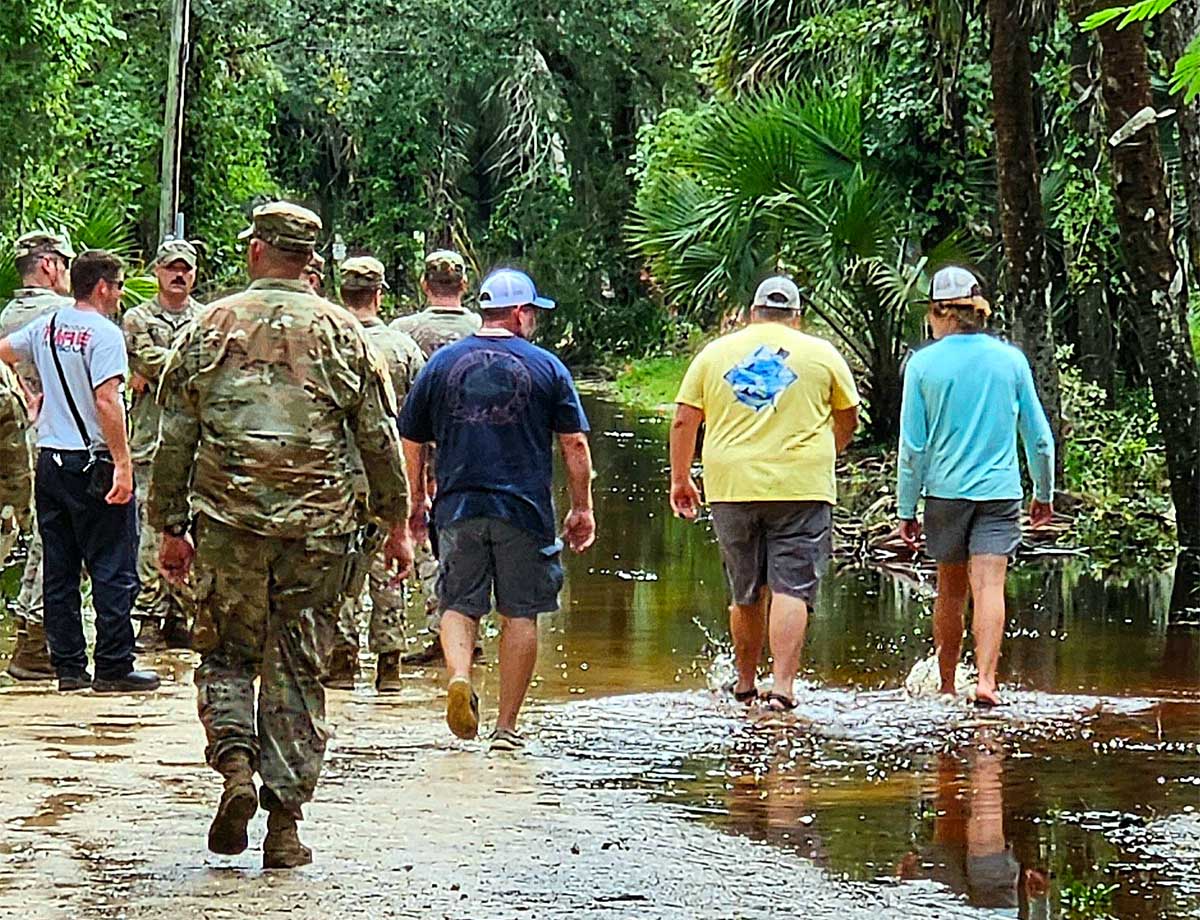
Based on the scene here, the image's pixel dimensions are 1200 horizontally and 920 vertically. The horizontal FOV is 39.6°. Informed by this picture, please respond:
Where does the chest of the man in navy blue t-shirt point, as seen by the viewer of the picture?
away from the camera

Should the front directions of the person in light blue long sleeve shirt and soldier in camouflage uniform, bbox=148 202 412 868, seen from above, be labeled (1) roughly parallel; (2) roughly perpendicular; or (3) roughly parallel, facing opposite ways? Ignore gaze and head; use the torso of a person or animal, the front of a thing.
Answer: roughly parallel

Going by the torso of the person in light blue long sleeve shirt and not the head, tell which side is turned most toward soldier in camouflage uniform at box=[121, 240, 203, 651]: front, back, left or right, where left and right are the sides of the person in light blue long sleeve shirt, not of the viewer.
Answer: left

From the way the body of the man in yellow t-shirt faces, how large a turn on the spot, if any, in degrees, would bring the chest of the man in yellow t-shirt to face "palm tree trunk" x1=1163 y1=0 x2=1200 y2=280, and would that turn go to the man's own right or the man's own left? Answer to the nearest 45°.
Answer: approximately 45° to the man's own right

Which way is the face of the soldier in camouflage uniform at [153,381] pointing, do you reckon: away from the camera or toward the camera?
toward the camera

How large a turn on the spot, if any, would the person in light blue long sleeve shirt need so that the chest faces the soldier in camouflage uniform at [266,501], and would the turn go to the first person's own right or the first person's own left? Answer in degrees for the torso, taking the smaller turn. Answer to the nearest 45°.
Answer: approximately 135° to the first person's own left

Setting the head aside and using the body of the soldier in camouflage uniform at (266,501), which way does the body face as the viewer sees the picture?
away from the camera

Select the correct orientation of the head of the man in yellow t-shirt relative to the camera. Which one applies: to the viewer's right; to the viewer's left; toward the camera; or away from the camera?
away from the camera

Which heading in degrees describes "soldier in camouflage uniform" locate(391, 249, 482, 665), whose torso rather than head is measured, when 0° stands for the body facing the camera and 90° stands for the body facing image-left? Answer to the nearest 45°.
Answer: approximately 180°

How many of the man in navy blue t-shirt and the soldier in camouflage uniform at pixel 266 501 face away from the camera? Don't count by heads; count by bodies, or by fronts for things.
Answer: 2

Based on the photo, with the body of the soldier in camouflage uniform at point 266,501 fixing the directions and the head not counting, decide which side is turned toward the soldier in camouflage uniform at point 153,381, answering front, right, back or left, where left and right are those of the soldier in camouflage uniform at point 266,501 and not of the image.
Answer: front
